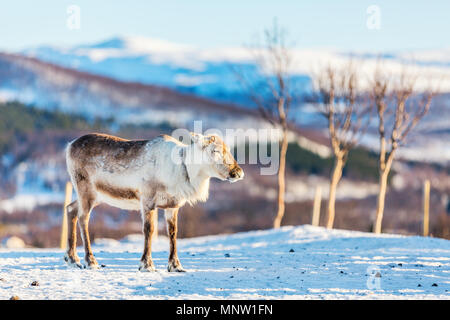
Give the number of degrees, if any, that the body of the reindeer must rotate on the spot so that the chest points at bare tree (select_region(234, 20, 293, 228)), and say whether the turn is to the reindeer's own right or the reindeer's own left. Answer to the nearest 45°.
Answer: approximately 90° to the reindeer's own left

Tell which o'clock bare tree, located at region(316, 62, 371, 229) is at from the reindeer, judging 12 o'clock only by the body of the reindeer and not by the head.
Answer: The bare tree is roughly at 10 o'clock from the reindeer.

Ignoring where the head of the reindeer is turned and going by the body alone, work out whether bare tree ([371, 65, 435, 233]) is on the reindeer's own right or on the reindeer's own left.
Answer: on the reindeer's own left

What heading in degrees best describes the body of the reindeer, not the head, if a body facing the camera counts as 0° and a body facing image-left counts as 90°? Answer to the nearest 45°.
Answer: approximately 270°
